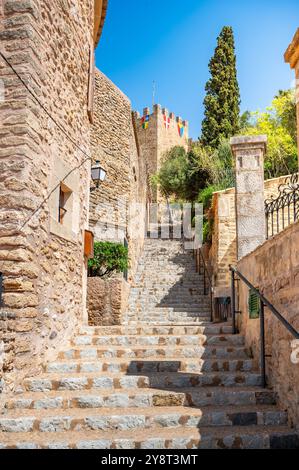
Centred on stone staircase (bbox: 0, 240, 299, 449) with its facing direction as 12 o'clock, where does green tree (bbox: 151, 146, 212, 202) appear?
The green tree is roughly at 6 o'clock from the stone staircase.

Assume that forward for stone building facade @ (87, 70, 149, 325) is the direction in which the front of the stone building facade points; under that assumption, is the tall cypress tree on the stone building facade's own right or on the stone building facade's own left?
on the stone building facade's own left

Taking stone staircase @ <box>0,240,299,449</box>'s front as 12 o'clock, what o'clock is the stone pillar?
The stone pillar is roughly at 7 o'clock from the stone staircase.

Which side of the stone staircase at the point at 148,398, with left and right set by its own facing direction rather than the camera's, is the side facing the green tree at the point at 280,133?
back

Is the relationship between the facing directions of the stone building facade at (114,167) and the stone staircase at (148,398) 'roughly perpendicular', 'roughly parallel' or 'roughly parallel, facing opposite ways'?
roughly perpendicular

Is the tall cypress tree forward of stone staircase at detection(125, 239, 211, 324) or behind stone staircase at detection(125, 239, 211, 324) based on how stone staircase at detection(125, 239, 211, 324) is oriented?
behind

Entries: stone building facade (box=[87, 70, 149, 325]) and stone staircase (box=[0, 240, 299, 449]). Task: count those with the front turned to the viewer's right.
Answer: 1

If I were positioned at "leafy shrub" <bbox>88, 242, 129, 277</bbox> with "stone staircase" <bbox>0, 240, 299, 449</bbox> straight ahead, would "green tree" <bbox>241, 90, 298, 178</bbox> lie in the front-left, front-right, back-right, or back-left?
back-left

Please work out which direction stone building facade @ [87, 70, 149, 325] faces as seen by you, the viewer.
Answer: facing to the right of the viewer

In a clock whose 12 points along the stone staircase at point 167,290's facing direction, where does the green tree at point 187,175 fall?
The green tree is roughly at 6 o'clock from the stone staircase.

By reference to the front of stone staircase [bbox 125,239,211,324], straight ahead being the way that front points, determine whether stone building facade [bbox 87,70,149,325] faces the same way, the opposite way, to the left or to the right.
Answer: to the left

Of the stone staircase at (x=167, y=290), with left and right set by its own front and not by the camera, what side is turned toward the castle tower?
back
